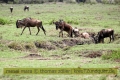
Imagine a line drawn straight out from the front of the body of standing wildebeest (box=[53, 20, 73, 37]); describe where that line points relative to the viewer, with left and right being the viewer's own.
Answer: facing the viewer and to the left of the viewer

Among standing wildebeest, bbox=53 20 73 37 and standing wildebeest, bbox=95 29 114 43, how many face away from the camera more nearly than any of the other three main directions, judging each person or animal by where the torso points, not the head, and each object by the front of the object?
0

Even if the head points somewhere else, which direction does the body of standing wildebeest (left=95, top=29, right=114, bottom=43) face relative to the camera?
to the viewer's left

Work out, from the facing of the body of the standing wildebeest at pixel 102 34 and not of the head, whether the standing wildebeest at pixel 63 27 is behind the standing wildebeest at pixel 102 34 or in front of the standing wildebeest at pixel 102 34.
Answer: in front

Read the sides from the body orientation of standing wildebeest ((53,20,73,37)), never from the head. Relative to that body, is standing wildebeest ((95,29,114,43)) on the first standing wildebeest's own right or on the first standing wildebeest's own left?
on the first standing wildebeest's own left
